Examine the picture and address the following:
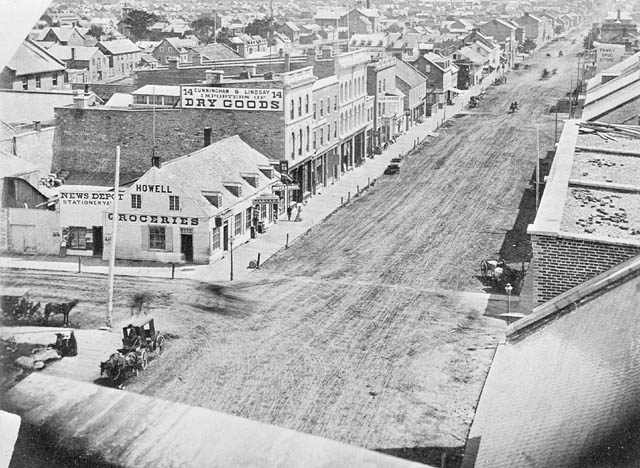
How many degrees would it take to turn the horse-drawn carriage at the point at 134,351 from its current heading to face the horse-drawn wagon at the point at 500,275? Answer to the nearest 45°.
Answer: approximately 180°

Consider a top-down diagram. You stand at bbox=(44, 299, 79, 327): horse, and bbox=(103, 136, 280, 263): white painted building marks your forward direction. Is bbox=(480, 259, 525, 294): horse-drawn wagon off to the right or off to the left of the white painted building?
right

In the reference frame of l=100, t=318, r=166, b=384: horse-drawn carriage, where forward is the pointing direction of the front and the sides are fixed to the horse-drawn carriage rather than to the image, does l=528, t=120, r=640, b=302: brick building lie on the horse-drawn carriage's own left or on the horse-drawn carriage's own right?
on the horse-drawn carriage's own left

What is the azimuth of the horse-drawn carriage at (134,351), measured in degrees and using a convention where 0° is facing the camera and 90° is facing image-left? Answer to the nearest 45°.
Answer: approximately 45°

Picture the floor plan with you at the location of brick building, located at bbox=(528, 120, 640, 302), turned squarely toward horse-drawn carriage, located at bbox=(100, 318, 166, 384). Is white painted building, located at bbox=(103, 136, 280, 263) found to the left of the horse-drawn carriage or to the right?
right

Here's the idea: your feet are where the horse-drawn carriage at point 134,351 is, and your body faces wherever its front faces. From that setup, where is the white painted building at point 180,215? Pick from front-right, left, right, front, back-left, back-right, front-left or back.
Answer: back-right
